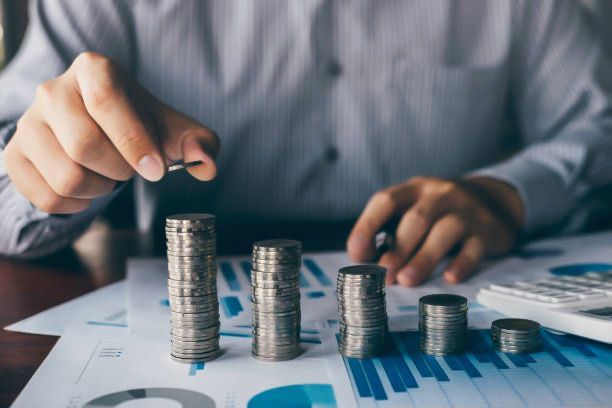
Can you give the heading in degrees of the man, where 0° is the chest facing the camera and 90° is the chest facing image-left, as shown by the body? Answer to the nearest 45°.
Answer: approximately 0°

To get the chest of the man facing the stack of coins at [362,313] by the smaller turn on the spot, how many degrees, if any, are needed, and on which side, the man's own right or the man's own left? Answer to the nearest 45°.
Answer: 0° — they already face it

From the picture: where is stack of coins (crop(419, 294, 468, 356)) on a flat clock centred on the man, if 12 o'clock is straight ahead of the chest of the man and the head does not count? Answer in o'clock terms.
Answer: The stack of coins is roughly at 12 o'clock from the man.

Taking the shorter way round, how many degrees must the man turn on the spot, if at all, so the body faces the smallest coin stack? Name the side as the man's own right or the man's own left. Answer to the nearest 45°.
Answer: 0° — they already face it
